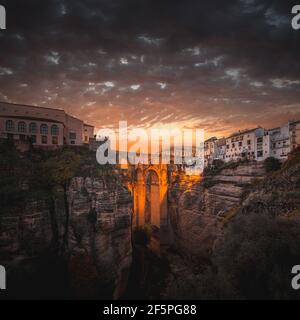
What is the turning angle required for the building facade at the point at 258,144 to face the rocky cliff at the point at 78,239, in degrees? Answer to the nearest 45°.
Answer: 0° — it already faces it

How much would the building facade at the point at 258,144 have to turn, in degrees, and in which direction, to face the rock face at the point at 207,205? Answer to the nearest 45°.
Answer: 0° — it already faces it

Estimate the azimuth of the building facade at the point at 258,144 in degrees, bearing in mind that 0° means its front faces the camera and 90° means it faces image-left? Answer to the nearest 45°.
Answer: approximately 45°
